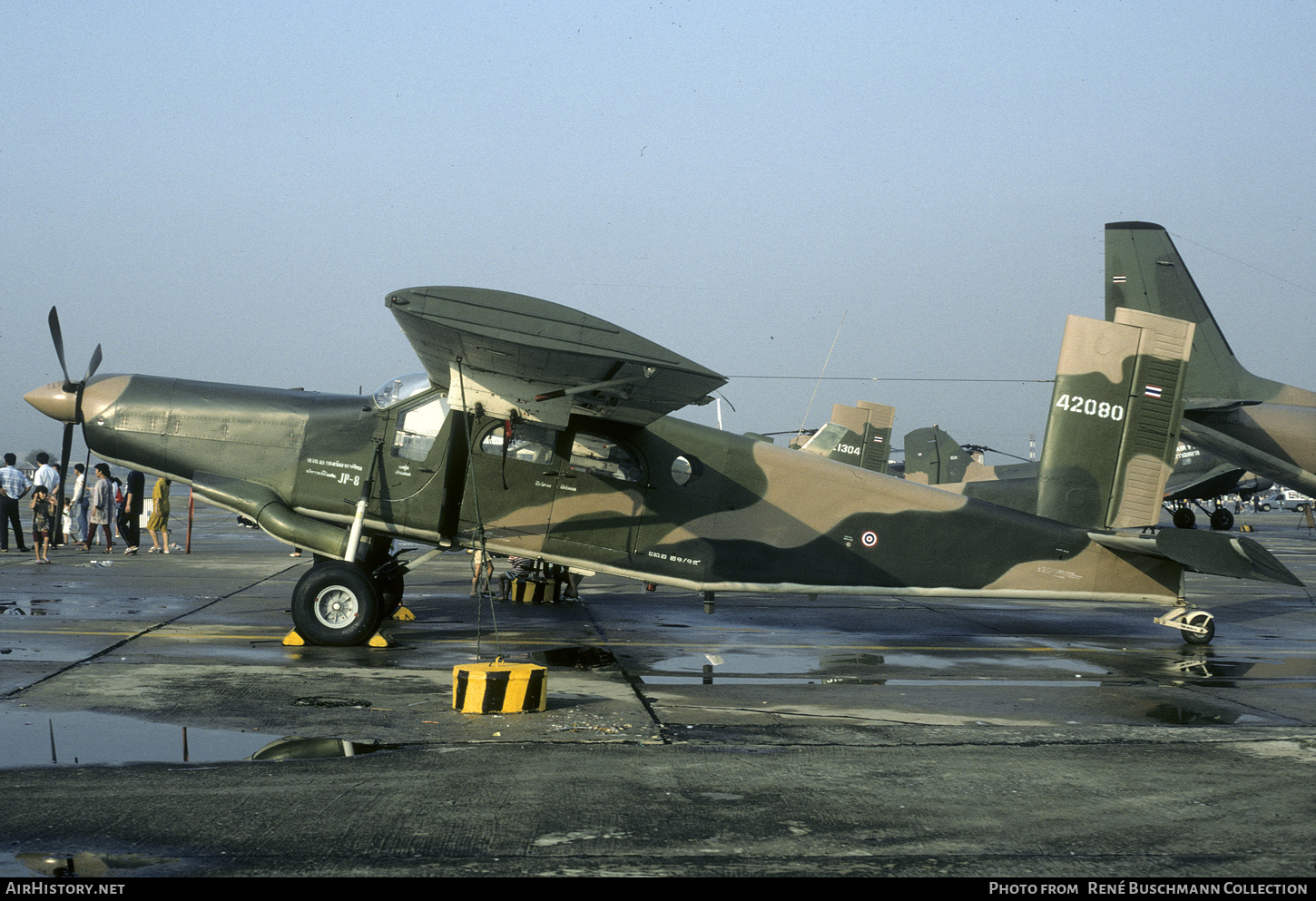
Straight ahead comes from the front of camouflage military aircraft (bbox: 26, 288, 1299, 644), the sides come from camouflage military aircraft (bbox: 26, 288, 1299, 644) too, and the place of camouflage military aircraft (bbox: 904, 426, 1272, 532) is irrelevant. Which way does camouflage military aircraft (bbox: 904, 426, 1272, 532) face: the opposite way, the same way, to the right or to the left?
the opposite way

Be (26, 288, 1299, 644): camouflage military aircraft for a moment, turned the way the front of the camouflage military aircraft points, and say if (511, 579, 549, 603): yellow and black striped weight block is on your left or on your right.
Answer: on your right

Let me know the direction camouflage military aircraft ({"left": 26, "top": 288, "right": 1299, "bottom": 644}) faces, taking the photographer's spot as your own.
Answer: facing to the left of the viewer

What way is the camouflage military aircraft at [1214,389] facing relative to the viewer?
to the viewer's right

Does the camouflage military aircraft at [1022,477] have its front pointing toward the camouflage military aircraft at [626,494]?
no

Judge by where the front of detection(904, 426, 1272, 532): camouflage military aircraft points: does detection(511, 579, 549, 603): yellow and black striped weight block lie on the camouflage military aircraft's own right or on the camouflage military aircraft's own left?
on the camouflage military aircraft's own right

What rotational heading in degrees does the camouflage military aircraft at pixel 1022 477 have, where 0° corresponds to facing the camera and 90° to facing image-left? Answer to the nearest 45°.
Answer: approximately 270°

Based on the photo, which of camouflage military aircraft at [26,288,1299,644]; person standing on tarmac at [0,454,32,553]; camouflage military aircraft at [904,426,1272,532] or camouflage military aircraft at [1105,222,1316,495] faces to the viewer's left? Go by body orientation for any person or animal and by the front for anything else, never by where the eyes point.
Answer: camouflage military aircraft at [26,288,1299,644]

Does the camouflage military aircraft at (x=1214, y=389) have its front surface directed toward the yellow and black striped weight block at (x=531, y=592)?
no

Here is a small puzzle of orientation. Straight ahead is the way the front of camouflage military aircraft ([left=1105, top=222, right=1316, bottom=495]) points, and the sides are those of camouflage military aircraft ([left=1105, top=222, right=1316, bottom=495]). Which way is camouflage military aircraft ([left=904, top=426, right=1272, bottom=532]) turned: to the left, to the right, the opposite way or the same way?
the same way

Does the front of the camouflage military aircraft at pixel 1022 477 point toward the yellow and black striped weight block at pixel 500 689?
no

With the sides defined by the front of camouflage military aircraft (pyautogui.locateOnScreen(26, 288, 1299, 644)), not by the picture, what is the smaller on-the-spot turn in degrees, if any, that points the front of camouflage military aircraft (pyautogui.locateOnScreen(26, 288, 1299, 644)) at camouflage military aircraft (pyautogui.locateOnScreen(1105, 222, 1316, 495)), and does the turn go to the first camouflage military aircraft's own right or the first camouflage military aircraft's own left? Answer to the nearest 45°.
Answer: approximately 135° to the first camouflage military aircraft's own right
